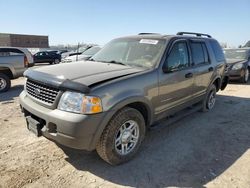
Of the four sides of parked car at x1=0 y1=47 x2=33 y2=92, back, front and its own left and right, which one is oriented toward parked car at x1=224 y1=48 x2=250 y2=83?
back

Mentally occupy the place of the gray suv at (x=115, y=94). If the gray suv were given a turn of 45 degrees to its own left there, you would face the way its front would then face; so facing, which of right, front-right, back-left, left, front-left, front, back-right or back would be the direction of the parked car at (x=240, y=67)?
back-left

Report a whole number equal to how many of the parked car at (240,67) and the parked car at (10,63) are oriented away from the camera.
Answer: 0

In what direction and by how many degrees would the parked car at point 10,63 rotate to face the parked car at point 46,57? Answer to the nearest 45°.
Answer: approximately 90° to its right

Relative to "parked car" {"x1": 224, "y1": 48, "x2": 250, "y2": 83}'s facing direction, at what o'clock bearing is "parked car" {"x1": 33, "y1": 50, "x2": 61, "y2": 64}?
"parked car" {"x1": 33, "y1": 50, "x2": 61, "y2": 64} is roughly at 2 o'clock from "parked car" {"x1": 224, "y1": 48, "x2": 250, "y2": 83}.

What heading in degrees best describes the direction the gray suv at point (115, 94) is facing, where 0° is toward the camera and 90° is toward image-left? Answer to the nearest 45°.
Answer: approximately 45°

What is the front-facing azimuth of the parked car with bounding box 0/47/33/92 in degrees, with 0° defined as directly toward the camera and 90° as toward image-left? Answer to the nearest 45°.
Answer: approximately 90°

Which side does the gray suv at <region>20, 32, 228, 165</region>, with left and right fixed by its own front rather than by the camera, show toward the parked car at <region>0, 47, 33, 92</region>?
right

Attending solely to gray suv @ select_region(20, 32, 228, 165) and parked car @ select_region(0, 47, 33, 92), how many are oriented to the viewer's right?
0

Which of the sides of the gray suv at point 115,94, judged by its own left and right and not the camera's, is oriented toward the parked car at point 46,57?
right
